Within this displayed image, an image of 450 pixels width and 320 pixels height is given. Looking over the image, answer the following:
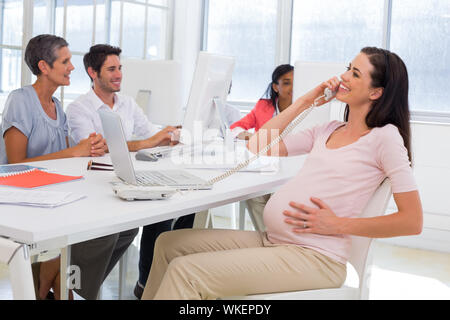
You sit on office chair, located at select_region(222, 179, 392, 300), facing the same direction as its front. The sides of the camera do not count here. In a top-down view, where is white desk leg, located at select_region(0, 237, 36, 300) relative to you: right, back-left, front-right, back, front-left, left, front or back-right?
front-left

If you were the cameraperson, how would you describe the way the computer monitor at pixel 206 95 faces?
facing away from the viewer and to the left of the viewer

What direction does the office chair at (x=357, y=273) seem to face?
to the viewer's left

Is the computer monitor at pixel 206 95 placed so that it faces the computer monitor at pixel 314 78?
no

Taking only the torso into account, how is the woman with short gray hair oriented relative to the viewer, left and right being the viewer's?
facing the viewer and to the right of the viewer

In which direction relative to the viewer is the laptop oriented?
to the viewer's right

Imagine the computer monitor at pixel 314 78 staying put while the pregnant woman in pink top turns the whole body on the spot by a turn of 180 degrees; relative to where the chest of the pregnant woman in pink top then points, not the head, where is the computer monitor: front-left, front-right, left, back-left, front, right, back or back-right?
left

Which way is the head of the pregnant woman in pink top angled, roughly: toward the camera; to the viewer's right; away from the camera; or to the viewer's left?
to the viewer's left

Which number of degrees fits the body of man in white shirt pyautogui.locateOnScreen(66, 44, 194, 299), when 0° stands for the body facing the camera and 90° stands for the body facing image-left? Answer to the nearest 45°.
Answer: approximately 315°

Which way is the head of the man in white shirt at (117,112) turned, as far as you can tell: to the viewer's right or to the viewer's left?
to the viewer's right

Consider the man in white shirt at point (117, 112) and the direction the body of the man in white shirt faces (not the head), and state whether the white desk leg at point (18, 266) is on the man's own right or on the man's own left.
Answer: on the man's own right

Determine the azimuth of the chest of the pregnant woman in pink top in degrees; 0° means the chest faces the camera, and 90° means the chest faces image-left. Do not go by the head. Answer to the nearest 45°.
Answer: approximately 90°

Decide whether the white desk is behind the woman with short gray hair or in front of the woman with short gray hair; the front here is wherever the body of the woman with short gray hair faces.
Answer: in front

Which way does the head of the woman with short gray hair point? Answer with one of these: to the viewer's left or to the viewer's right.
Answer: to the viewer's right
